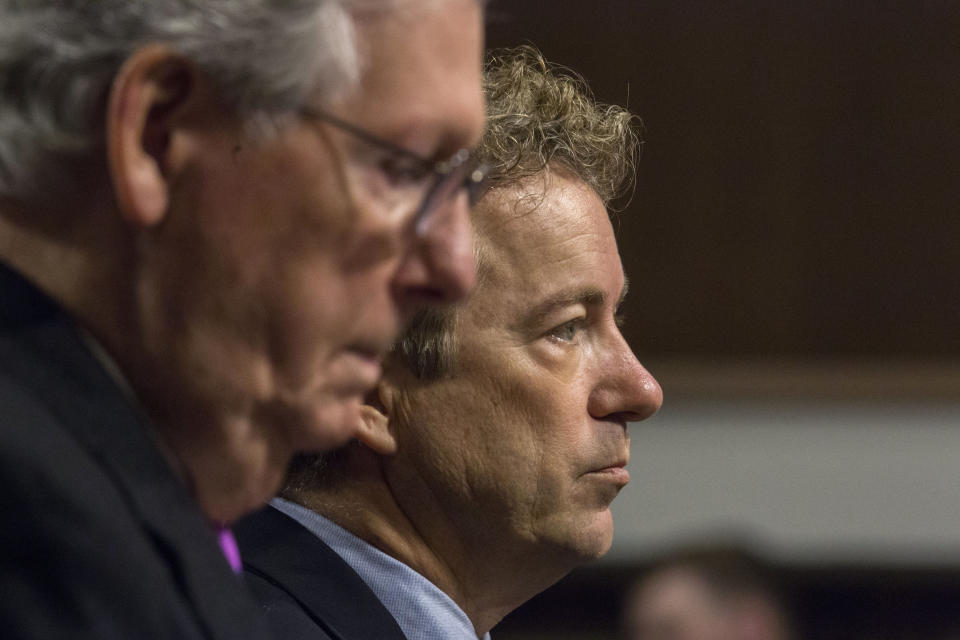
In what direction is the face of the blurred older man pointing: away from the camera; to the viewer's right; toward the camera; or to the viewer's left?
to the viewer's right

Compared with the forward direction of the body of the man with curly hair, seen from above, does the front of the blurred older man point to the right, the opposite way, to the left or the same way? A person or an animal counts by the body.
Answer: the same way

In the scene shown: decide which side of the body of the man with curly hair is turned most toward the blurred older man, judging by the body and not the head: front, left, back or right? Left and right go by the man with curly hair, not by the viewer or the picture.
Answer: right

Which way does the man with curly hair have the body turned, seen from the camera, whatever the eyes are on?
to the viewer's right

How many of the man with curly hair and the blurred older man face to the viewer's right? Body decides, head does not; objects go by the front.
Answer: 2

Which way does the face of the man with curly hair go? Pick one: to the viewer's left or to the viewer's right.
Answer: to the viewer's right

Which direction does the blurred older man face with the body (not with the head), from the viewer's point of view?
to the viewer's right

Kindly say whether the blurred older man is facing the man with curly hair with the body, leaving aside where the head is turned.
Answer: no
